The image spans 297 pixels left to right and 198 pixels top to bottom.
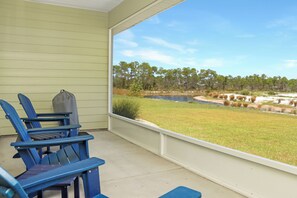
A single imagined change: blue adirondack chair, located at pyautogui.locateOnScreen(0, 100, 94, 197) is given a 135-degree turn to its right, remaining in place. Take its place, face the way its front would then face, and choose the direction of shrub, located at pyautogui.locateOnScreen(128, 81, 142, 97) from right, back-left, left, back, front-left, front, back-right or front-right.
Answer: back

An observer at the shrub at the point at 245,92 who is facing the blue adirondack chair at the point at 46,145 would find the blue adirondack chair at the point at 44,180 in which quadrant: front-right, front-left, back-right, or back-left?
front-left

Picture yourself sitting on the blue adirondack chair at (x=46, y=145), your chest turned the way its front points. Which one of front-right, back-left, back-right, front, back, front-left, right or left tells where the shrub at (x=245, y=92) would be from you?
front

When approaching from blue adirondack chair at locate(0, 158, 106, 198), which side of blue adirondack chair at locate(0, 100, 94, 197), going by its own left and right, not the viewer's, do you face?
right

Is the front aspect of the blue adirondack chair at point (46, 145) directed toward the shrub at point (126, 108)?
no

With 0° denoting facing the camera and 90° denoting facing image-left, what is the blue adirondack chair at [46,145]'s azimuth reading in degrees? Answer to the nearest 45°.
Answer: approximately 270°
